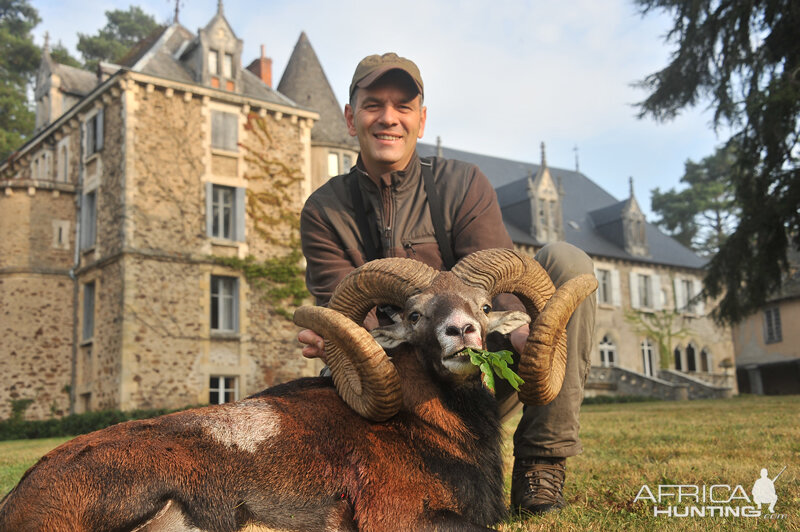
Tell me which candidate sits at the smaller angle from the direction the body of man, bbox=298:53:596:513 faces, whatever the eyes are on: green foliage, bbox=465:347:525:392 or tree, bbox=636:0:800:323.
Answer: the green foliage

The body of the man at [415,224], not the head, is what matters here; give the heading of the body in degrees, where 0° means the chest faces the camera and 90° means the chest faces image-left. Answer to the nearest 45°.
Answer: approximately 0°

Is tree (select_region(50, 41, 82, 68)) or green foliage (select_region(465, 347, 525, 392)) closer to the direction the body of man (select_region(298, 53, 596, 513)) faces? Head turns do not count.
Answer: the green foliage

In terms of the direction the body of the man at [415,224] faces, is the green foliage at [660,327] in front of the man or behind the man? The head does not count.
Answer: behind

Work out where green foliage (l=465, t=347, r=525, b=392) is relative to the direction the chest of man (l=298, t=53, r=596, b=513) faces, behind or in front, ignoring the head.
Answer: in front

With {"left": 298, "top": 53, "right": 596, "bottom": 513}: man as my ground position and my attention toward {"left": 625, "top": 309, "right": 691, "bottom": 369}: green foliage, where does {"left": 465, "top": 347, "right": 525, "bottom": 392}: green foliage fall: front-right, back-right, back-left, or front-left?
back-right

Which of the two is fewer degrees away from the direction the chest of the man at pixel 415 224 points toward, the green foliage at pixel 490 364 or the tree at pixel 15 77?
the green foliage

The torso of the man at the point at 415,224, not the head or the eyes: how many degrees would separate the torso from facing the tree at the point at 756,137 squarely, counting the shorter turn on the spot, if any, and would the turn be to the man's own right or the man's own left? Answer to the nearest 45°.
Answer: approximately 135° to the man's own left

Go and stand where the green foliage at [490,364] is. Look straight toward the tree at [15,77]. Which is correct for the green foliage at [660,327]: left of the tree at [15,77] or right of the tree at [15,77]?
right
